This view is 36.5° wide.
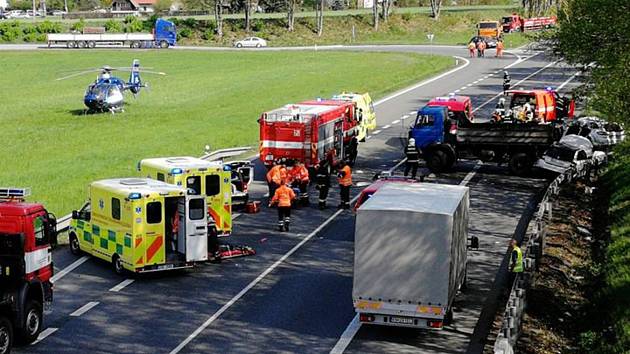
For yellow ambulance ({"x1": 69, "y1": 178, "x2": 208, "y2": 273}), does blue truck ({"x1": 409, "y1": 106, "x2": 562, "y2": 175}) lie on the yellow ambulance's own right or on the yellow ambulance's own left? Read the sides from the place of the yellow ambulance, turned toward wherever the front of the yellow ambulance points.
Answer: on the yellow ambulance's own right

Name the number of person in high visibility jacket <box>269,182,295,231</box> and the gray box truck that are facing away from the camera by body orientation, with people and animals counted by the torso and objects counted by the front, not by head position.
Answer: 2

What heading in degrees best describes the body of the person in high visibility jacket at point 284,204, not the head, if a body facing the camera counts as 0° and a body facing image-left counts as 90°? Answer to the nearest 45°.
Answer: approximately 180°

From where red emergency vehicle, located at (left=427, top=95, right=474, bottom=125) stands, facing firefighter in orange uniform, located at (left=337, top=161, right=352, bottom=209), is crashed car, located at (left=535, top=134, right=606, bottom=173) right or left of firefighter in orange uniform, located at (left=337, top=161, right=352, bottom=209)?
left

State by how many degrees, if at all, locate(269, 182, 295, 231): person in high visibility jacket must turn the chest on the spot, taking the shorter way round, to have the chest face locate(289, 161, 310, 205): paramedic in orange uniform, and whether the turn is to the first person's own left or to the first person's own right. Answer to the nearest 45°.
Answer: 0° — they already face them

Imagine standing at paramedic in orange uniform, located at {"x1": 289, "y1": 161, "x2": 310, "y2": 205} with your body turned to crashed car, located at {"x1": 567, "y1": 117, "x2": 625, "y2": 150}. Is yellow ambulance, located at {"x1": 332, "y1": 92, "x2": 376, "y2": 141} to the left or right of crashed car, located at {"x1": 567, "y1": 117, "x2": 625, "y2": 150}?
left

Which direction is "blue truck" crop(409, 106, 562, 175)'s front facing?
to the viewer's left

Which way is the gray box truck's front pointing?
away from the camera

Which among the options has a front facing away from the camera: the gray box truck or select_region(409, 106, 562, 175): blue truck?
the gray box truck

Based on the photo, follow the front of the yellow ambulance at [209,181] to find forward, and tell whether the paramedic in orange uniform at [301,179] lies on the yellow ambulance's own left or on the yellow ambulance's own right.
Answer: on the yellow ambulance's own right

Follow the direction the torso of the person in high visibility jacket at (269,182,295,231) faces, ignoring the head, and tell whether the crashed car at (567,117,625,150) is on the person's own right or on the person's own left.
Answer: on the person's own right

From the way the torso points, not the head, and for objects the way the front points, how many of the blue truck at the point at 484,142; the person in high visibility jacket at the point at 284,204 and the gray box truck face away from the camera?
2
